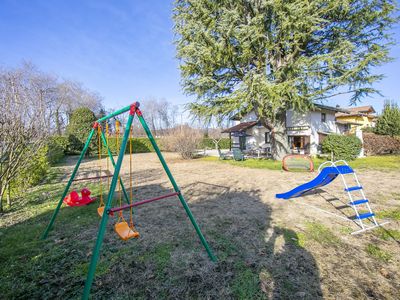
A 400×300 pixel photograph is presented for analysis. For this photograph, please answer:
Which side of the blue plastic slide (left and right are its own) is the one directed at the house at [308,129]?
right

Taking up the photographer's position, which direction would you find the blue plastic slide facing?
facing to the left of the viewer

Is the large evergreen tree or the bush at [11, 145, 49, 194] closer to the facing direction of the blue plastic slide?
the bush

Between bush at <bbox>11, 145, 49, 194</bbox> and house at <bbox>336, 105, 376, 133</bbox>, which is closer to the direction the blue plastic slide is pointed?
the bush

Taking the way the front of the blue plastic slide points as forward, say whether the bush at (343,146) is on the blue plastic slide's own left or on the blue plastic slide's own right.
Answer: on the blue plastic slide's own right

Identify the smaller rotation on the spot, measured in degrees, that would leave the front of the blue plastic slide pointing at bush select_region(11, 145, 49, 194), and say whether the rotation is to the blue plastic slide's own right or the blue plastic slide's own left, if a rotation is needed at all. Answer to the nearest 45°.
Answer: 0° — it already faces it

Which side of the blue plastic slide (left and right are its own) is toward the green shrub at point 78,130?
front

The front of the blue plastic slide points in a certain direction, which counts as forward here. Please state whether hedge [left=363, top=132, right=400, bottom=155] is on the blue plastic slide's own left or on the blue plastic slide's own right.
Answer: on the blue plastic slide's own right

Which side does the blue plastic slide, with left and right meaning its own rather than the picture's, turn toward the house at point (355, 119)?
right

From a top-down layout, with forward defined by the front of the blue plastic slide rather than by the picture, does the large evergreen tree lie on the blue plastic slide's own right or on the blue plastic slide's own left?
on the blue plastic slide's own right
